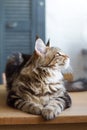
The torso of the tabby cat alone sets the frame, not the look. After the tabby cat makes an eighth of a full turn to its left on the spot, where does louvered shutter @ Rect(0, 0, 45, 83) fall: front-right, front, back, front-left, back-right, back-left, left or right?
left

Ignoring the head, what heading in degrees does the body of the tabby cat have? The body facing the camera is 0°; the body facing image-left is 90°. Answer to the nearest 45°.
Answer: approximately 315°
